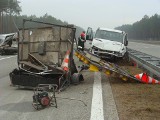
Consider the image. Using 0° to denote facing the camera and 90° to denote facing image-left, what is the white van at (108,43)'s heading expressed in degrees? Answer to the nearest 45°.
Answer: approximately 0°

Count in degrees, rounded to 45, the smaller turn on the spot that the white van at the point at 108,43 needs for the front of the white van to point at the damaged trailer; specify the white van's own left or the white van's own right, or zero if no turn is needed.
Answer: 0° — it already faces it
